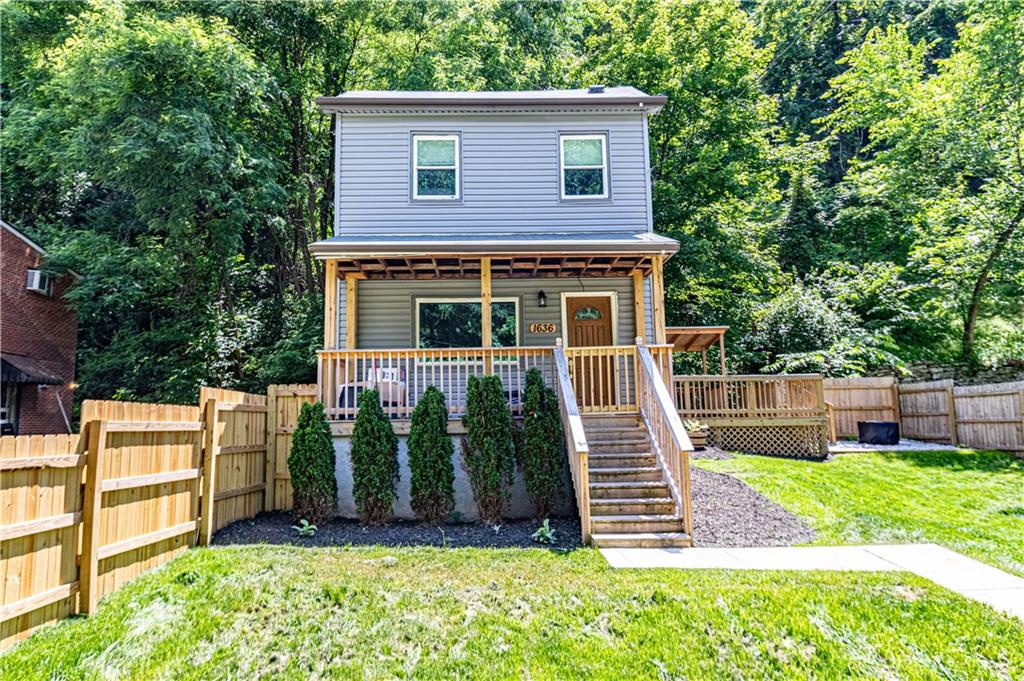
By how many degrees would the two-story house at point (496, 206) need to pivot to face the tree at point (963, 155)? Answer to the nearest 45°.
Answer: approximately 90° to its left

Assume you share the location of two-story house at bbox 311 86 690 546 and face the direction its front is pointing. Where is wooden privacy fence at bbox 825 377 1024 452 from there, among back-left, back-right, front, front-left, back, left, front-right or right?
left

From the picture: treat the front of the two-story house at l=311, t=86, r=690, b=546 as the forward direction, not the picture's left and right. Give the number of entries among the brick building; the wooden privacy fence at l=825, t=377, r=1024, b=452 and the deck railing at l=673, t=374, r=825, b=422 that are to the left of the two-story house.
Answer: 2

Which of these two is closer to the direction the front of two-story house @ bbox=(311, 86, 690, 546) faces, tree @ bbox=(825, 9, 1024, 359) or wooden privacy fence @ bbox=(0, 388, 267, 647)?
the wooden privacy fence

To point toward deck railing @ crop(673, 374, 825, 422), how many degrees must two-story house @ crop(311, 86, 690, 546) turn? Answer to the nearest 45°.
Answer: approximately 90° to its left

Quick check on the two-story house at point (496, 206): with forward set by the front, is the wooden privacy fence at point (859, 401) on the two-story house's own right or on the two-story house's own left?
on the two-story house's own left

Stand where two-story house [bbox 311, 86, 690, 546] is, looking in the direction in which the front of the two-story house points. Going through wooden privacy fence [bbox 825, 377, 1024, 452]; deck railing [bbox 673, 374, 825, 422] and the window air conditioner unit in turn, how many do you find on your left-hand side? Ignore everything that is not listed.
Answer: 2

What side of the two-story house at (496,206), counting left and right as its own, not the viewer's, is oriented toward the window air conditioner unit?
right

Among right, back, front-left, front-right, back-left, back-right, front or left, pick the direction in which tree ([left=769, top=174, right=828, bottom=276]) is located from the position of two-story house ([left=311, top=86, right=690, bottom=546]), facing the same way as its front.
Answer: back-left

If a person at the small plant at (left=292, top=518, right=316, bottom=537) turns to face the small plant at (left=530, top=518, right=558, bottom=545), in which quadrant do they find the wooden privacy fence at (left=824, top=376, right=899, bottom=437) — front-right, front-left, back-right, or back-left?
front-left

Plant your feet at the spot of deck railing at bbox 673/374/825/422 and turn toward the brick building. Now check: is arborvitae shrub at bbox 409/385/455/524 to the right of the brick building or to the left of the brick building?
left

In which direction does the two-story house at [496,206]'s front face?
toward the camera

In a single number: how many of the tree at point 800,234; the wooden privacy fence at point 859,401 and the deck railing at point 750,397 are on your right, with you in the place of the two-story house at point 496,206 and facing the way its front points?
0

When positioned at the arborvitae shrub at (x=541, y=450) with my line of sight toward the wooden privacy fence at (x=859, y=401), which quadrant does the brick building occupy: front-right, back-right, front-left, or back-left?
back-left
